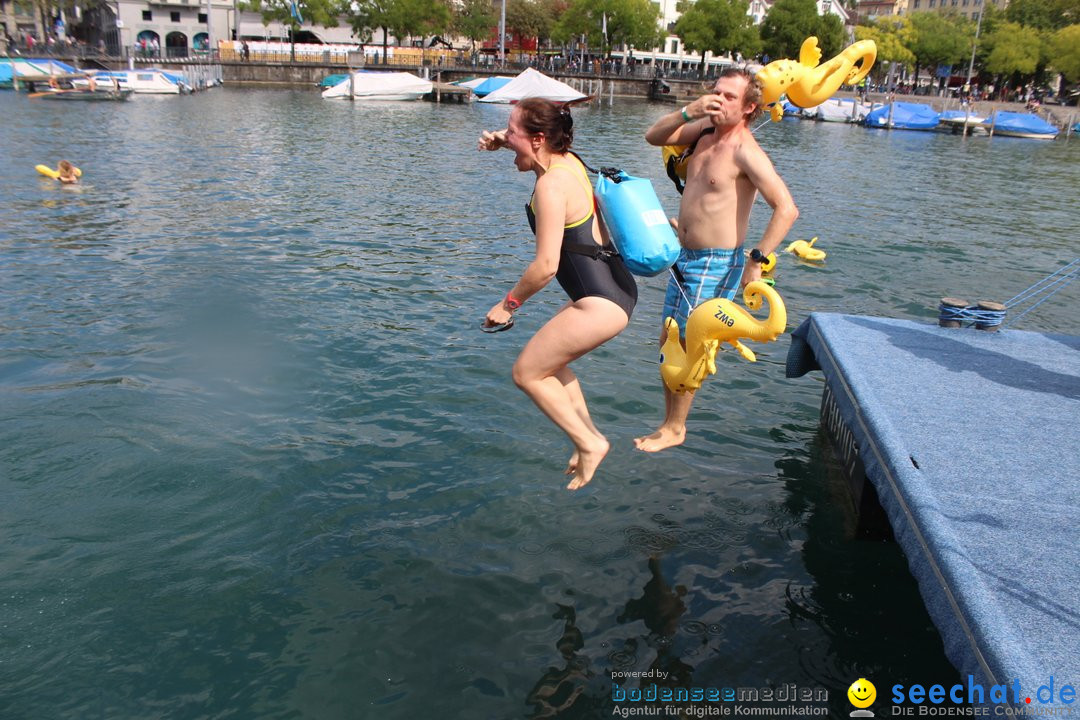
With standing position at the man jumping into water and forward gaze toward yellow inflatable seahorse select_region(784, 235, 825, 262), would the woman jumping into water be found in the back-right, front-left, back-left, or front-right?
back-left

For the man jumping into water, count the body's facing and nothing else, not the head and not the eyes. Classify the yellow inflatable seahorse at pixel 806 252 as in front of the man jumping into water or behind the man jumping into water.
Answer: behind

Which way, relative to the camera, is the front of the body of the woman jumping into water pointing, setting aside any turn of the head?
to the viewer's left

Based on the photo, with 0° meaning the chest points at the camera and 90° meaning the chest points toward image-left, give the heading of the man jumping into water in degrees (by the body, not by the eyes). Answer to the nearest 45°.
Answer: approximately 45°
